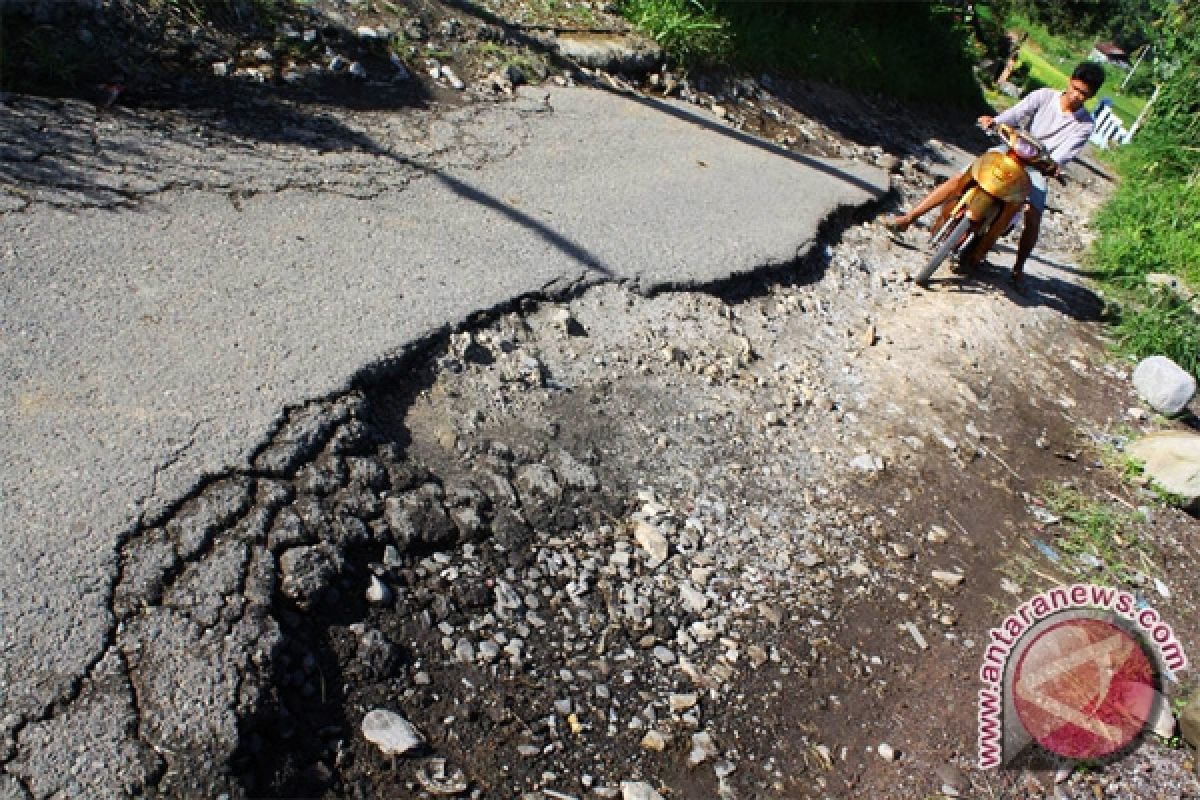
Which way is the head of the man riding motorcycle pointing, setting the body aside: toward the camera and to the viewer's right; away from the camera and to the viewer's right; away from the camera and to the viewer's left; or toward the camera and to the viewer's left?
toward the camera and to the viewer's left

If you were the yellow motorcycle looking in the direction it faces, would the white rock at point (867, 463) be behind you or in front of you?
in front

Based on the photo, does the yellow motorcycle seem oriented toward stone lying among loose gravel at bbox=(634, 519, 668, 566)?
yes

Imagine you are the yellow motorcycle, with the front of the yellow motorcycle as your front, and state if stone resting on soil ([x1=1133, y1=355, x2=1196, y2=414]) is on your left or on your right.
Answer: on your left

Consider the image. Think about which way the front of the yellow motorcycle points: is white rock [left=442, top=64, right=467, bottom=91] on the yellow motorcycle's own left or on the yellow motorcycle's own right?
on the yellow motorcycle's own right

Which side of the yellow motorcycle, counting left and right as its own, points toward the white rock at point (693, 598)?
front

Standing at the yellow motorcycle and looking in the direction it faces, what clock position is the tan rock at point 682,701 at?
The tan rock is roughly at 12 o'clock from the yellow motorcycle.

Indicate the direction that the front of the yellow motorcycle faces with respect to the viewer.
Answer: facing the viewer

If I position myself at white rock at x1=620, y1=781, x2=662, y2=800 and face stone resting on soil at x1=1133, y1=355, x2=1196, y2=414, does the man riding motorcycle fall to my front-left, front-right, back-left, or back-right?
front-left

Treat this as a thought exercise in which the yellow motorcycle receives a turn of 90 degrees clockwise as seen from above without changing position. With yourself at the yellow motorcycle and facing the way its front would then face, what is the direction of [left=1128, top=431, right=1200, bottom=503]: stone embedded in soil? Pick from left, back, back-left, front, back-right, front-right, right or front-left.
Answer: back-left

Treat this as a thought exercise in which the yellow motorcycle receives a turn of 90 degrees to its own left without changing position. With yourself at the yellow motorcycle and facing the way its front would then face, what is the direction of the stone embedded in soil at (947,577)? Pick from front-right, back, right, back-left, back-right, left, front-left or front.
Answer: right

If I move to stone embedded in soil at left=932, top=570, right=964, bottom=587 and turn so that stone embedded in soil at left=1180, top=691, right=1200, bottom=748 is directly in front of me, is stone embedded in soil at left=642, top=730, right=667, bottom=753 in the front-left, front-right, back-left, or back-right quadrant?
back-right

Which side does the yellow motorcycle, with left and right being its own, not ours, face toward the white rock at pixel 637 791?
front

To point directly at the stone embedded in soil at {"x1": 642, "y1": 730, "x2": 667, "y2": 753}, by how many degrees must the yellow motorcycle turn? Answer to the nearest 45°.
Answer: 0° — it already faces it

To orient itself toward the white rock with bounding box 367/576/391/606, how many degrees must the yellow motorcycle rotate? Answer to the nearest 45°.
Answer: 0° — it already faces it
